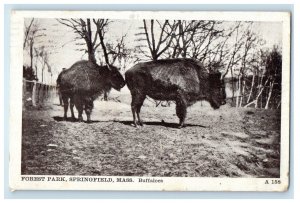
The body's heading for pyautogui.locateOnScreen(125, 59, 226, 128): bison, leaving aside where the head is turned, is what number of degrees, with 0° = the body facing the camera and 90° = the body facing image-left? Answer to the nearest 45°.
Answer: approximately 270°

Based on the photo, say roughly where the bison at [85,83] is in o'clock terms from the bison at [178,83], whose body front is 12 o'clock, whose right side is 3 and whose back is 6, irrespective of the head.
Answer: the bison at [85,83] is roughly at 6 o'clock from the bison at [178,83].
